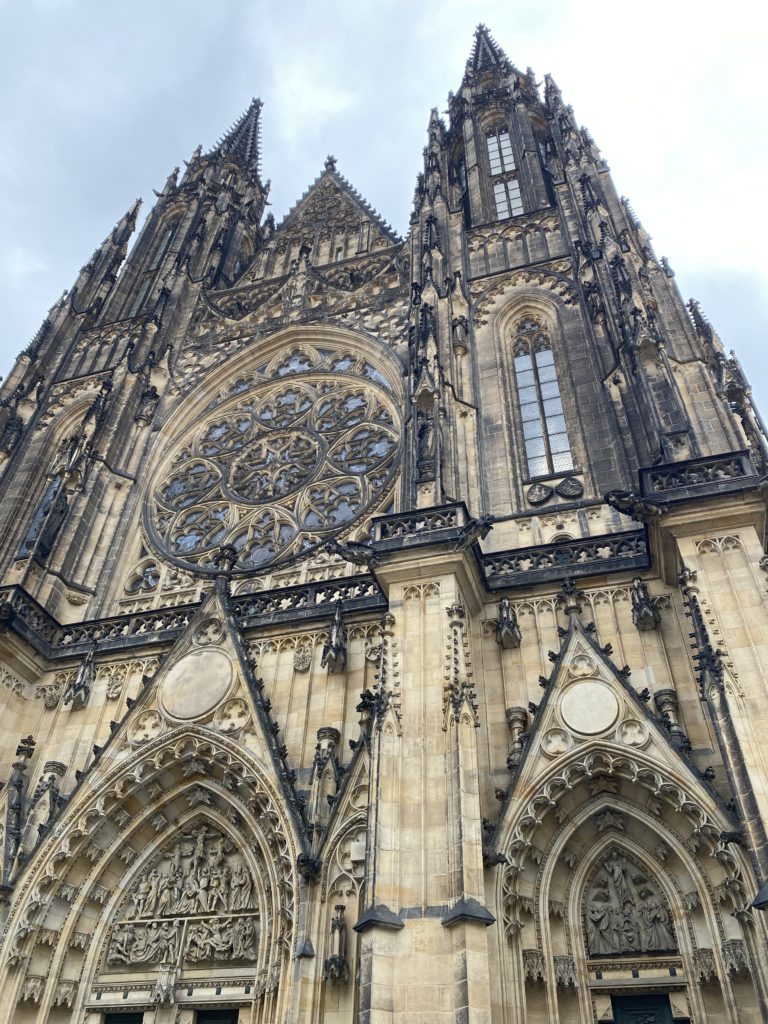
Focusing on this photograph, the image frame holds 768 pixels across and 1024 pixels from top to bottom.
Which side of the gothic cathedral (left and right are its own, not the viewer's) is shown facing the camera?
front
